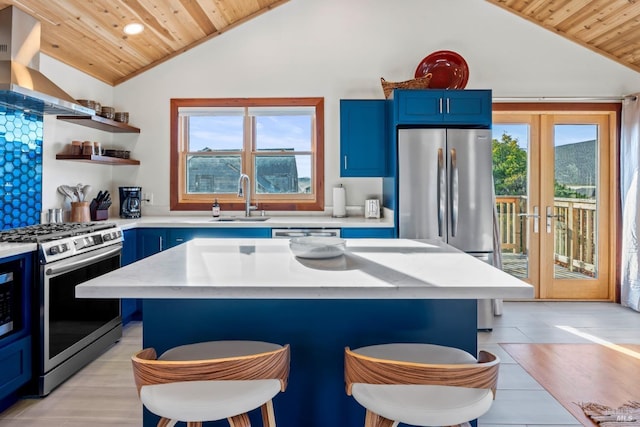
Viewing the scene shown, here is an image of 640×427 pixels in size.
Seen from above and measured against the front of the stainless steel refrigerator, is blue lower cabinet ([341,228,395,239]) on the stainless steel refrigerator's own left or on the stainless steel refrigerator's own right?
on the stainless steel refrigerator's own right

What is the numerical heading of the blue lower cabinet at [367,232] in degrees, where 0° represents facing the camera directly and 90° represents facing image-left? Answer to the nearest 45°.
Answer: approximately 0°

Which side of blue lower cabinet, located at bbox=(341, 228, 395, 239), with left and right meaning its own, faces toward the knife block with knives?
right

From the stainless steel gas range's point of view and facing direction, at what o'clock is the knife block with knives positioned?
The knife block with knives is roughly at 8 o'clock from the stainless steel gas range.

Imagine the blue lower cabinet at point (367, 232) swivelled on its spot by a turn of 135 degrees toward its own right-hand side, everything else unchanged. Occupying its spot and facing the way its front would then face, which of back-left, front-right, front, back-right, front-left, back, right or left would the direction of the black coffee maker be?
front-left

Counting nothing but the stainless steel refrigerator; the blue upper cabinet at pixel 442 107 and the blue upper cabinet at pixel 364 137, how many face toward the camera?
3

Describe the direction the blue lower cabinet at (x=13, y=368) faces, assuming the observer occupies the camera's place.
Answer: facing the viewer and to the right of the viewer

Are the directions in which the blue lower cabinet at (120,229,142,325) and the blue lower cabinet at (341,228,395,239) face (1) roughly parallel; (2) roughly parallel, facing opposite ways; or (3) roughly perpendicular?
roughly perpendicular
